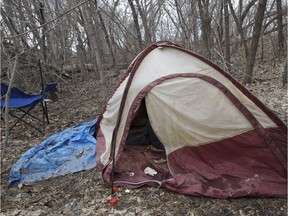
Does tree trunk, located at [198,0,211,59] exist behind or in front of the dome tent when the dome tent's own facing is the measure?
behind

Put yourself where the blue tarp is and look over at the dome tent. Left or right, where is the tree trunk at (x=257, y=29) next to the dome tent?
left

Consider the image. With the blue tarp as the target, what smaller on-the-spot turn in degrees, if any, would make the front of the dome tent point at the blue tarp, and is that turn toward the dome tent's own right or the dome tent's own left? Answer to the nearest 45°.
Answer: approximately 90° to the dome tent's own right

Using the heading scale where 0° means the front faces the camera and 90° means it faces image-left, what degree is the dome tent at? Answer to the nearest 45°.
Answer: approximately 0°
